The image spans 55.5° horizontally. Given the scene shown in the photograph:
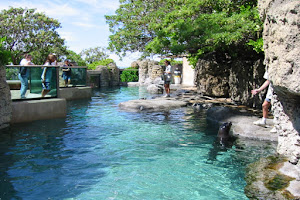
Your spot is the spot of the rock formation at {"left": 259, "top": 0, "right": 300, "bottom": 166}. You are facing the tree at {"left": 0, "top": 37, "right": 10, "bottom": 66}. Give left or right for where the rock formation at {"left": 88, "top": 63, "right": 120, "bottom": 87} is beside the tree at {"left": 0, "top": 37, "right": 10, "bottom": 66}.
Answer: right

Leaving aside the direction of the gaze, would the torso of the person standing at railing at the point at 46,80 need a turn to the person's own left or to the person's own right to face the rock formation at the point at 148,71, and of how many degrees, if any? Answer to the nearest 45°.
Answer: approximately 45° to the person's own left

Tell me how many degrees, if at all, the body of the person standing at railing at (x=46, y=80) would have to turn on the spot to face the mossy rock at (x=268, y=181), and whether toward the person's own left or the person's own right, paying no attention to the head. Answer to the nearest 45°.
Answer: approximately 45° to the person's own right

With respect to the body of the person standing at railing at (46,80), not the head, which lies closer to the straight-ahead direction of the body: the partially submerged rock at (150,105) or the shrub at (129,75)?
the partially submerged rock

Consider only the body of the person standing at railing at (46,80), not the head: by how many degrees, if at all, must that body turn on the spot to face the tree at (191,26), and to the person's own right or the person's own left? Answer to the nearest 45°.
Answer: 0° — they already face it

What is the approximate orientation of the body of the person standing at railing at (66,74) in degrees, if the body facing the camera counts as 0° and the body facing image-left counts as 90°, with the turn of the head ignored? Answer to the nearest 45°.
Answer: approximately 270°

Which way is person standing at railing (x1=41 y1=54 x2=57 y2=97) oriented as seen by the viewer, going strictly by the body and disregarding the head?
to the viewer's right
